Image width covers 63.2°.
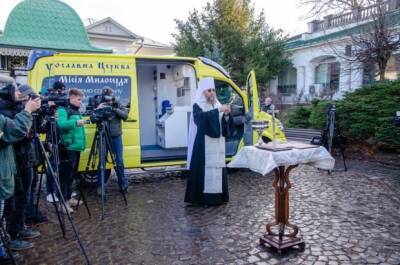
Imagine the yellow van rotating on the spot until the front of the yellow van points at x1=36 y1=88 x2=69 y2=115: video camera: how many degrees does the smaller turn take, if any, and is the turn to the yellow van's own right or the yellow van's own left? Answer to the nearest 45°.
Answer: approximately 90° to the yellow van's own right

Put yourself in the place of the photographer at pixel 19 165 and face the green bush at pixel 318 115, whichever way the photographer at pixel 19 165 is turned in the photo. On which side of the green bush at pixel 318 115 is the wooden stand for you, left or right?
right

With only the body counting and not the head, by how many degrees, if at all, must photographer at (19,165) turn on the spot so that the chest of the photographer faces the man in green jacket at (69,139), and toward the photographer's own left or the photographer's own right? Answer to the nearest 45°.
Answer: approximately 45° to the photographer's own left

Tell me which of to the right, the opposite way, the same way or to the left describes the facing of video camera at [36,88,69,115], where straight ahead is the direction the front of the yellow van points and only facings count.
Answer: the same way

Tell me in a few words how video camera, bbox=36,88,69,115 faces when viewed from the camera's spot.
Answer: facing to the right of the viewer

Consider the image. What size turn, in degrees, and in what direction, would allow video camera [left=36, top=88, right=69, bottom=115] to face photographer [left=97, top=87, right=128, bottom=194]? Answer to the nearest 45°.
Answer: approximately 45° to its left

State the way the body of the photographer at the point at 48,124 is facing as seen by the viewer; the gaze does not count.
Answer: to the viewer's right

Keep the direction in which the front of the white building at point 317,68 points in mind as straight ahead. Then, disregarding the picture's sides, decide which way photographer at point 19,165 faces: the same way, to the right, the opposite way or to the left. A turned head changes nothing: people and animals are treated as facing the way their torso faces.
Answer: the opposite way

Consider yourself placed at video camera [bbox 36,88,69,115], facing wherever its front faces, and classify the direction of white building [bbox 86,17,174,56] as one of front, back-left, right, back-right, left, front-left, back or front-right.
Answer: left

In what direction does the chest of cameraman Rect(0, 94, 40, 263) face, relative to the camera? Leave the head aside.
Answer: to the viewer's right

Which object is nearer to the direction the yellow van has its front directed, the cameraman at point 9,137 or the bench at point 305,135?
the bench

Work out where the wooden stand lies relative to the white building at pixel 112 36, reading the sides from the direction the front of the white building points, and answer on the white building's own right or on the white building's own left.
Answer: on the white building's own left

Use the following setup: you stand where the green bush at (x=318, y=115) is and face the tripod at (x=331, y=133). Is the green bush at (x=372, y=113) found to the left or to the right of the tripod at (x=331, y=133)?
left

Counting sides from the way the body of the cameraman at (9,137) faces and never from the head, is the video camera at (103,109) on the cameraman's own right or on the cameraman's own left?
on the cameraman's own left

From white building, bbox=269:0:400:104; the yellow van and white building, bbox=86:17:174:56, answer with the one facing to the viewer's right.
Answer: the yellow van

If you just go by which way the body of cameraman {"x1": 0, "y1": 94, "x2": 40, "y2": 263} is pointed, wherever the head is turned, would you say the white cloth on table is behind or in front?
in front

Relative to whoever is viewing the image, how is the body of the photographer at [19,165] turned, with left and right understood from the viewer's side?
facing to the right of the viewer

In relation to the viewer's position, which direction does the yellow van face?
facing to the right of the viewer
